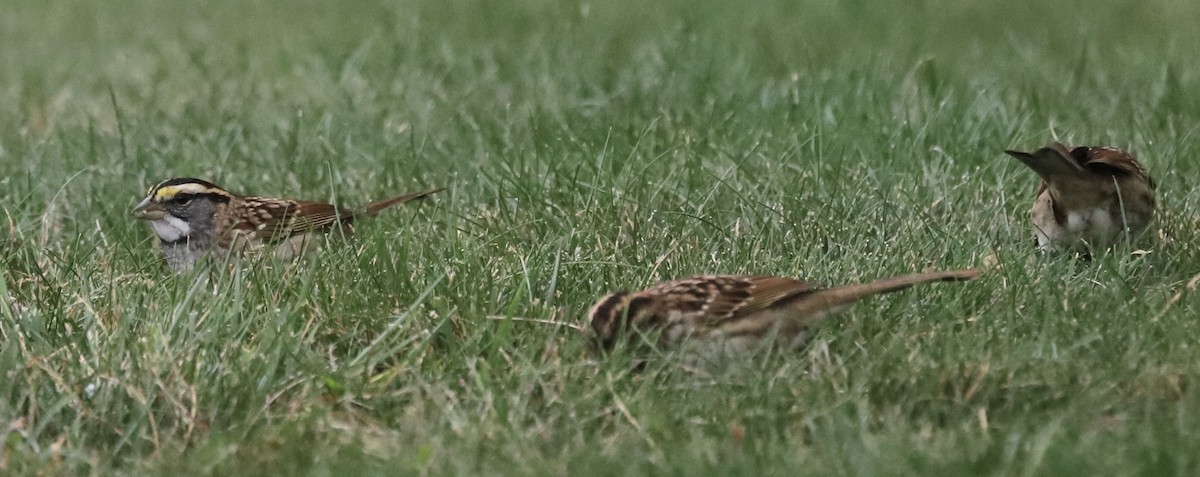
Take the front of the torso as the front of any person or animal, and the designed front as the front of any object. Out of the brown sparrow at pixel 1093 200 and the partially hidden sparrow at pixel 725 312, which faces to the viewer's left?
the partially hidden sparrow

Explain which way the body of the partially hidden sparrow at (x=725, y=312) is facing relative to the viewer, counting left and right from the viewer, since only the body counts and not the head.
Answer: facing to the left of the viewer

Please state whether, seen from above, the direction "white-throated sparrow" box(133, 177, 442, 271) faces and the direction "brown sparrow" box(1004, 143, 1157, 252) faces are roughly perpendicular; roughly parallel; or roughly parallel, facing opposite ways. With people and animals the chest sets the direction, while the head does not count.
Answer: roughly parallel, facing opposite ways

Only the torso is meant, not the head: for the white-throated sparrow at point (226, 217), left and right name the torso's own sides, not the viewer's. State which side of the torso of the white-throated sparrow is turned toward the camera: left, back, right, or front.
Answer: left

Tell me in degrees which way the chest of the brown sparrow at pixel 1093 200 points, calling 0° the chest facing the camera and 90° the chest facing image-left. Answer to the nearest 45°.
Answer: approximately 225°

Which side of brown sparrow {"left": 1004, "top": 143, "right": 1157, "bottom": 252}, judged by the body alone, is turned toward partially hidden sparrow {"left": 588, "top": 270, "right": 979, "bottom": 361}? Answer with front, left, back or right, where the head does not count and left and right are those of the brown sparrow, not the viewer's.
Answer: back

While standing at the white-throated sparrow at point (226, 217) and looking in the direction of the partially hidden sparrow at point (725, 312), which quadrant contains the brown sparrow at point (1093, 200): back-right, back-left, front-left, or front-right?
front-left

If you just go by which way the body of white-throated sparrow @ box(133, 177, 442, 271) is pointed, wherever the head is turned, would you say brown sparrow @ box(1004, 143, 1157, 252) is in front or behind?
behind

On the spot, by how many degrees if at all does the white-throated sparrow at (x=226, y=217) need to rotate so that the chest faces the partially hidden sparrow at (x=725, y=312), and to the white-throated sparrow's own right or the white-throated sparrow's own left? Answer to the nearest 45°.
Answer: approximately 135° to the white-throated sparrow's own left

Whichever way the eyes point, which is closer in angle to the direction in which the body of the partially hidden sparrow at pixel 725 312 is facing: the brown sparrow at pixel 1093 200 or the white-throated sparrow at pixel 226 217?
the white-throated sparrow

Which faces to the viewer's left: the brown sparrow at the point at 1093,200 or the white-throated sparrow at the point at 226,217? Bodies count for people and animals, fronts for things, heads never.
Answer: the white-throated sparrow

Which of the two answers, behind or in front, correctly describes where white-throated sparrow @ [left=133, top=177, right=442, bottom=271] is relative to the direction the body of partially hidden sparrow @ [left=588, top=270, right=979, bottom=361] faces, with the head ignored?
in front

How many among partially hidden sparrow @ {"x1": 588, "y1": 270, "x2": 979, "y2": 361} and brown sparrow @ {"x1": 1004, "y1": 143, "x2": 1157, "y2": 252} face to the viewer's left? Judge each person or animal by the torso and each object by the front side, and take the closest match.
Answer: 1

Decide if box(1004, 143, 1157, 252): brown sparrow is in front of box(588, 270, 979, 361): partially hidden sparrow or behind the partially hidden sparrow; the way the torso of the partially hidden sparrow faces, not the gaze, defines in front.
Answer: behind
